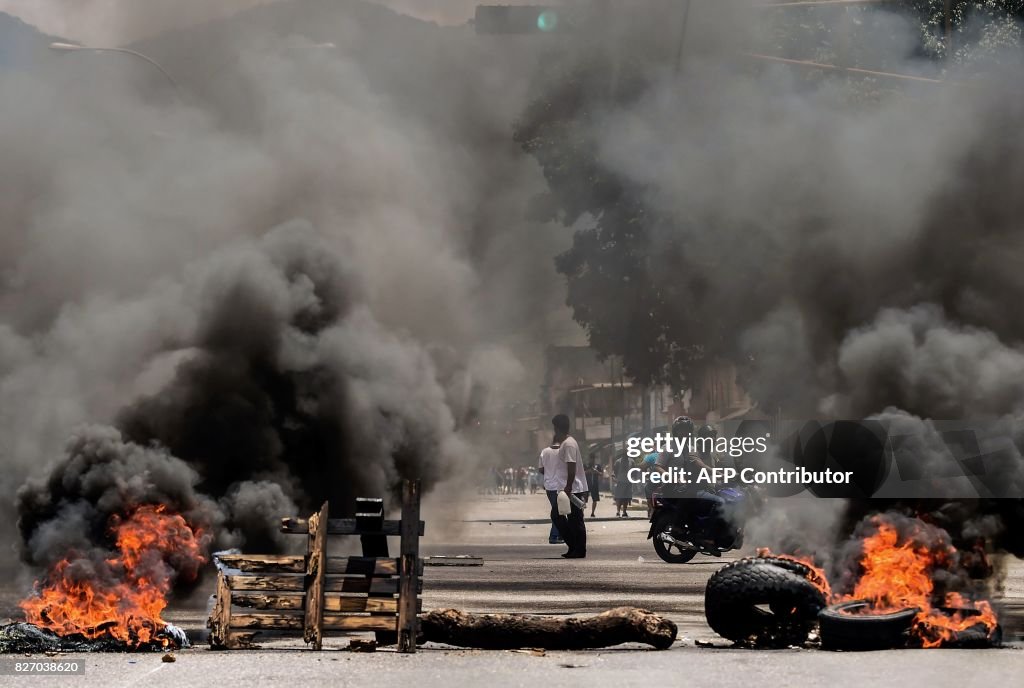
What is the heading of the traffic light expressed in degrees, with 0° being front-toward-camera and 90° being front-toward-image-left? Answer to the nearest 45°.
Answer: approximately 0°

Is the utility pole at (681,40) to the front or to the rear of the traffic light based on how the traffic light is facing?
to the rear

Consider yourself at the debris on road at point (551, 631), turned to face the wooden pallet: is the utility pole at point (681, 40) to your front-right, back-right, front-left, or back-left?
back-right
